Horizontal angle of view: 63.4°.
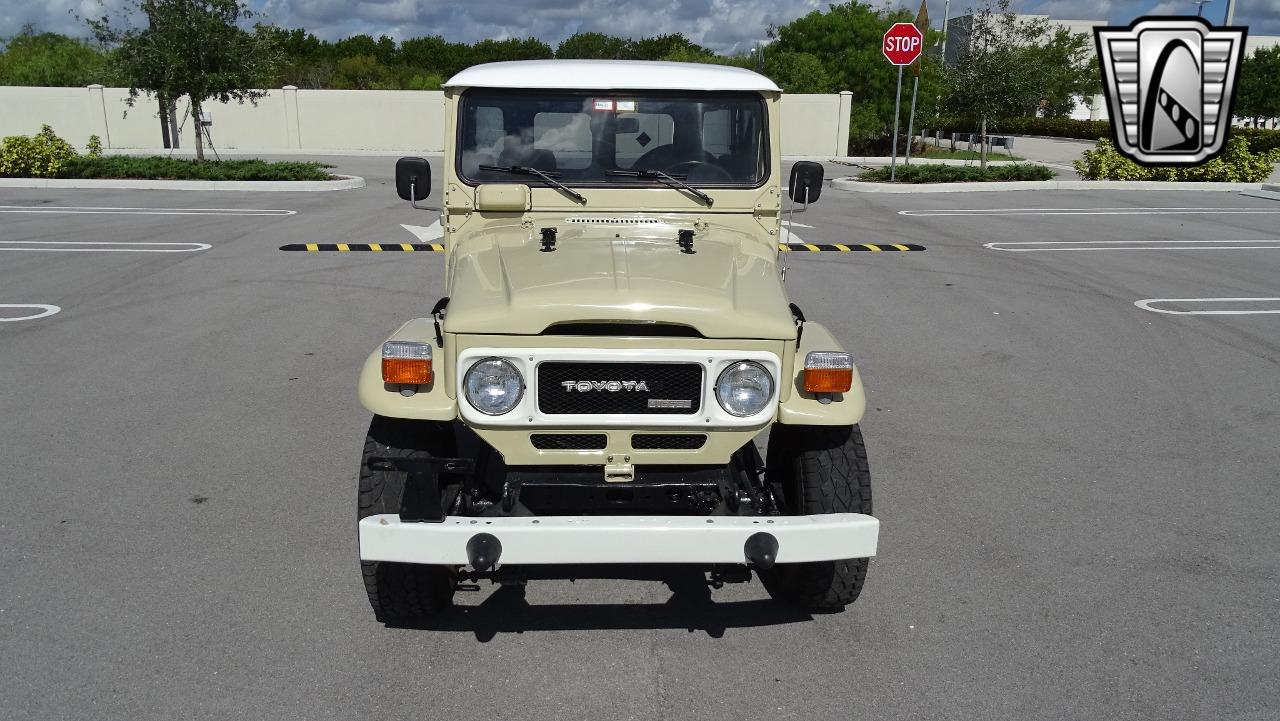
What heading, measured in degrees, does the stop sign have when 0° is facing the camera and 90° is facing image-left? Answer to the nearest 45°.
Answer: approximately 0°

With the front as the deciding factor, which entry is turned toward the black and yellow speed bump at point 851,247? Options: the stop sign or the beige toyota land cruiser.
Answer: the stop sign

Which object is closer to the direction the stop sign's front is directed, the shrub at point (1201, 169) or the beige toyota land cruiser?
the beige toyota land cruiser

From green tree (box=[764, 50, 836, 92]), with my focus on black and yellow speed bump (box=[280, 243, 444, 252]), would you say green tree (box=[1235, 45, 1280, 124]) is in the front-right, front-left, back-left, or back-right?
back-left

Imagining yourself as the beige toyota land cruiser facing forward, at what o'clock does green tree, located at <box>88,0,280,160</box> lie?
The green tree is roughly at 5 o'clock from the beige toyota land cruiser.

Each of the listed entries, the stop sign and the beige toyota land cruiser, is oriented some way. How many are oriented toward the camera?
2

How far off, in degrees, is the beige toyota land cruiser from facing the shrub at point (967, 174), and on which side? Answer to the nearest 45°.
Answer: approximately 180°

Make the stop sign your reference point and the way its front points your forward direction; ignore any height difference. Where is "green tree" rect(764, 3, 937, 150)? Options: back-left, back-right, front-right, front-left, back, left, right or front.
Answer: back

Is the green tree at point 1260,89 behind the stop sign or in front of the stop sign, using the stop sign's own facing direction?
behind

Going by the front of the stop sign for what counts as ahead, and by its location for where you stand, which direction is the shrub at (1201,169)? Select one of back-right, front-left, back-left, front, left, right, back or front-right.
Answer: left

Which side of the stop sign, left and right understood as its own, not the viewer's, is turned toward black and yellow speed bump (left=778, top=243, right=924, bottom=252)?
front

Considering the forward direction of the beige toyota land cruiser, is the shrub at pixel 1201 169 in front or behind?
behind
